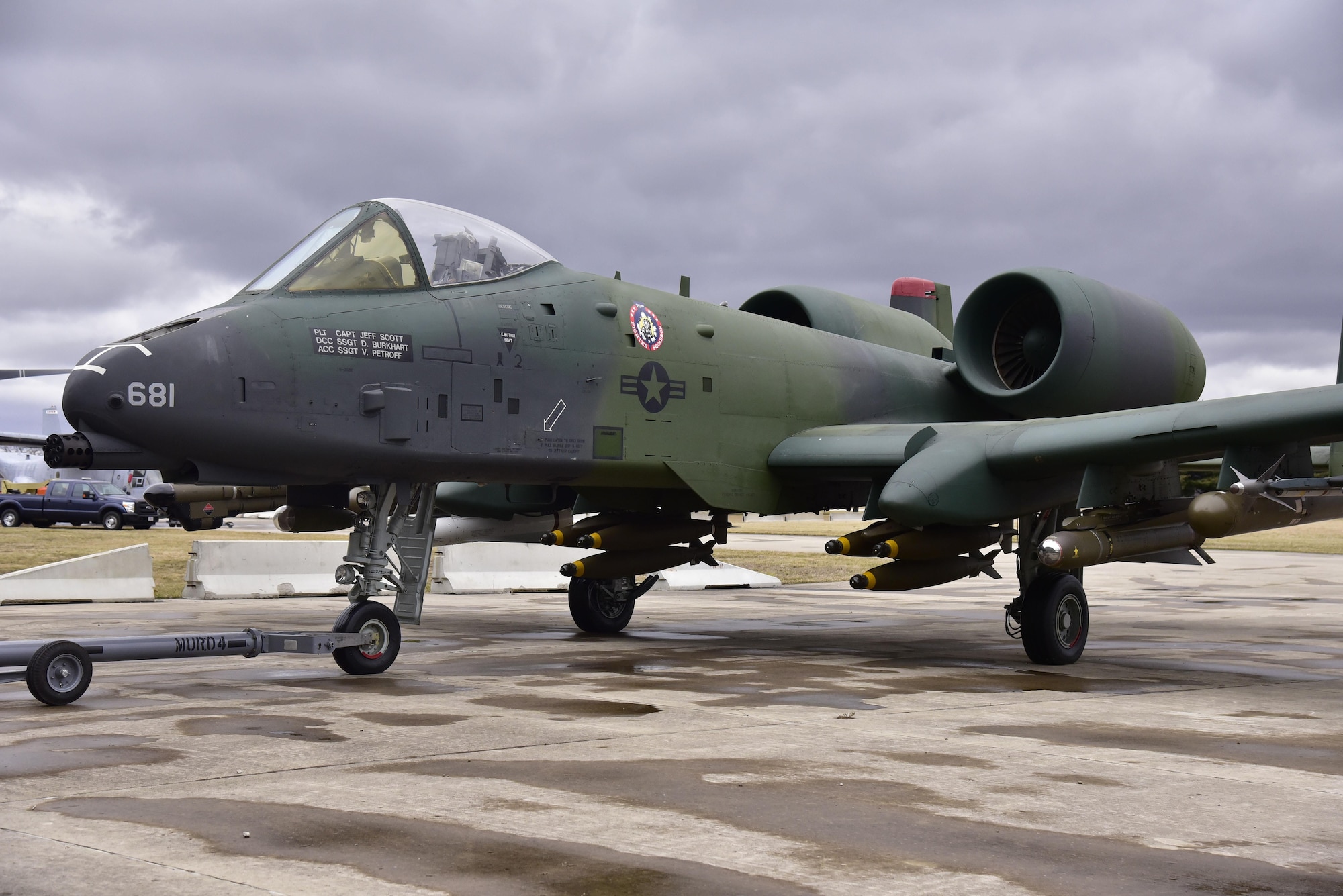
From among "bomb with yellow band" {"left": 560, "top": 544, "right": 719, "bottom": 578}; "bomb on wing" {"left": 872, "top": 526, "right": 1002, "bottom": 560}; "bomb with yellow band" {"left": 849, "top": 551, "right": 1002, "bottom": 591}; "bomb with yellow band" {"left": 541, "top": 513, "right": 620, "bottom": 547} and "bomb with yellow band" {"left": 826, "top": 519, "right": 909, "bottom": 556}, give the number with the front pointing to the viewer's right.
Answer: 0

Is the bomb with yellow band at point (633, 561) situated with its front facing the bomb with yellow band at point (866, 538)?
no

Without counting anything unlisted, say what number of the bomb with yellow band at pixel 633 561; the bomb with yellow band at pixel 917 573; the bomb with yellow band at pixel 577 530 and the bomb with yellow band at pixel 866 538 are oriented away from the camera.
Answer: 0

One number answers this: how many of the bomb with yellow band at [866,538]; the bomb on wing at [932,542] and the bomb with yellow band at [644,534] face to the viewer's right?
0

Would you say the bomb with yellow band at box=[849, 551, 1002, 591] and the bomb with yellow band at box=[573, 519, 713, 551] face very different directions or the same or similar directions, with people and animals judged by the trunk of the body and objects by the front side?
same or similar directions

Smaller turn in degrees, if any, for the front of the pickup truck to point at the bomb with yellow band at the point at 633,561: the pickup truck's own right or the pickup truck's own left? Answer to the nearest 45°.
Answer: approximately 45° to the pickup truck's own right

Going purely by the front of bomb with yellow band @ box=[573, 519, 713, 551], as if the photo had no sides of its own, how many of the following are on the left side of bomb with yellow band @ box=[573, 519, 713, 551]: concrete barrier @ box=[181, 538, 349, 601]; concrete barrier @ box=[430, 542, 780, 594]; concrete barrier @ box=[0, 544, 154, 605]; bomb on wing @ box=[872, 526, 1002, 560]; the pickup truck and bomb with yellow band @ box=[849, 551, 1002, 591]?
2

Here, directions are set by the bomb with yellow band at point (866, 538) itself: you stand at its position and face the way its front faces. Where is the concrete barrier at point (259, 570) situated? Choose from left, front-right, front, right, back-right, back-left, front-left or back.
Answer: right

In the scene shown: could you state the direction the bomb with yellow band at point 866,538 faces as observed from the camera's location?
facing the viewer and to the left of the viewer

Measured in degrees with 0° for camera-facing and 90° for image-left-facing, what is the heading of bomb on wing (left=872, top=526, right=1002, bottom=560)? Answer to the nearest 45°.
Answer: approximately 45°

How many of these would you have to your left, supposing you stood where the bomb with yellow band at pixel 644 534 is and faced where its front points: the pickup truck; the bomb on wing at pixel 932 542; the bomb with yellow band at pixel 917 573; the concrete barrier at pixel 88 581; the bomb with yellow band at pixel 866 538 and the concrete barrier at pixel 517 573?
3

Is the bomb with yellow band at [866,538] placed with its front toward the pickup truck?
no

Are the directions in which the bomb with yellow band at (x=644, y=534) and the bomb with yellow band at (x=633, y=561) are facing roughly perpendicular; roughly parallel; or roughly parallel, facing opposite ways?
roughly parallel

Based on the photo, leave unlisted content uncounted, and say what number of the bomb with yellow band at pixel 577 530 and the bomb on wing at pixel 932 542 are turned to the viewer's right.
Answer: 0

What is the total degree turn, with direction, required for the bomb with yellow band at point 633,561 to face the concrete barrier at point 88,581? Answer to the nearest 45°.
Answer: approximately 90° to its right

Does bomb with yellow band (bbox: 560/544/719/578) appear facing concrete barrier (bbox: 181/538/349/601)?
no

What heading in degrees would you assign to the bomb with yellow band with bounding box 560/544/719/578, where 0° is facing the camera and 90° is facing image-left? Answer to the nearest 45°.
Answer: approximately 45°

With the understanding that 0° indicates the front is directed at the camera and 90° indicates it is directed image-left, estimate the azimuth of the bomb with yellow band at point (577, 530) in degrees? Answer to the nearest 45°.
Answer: approximately 45°

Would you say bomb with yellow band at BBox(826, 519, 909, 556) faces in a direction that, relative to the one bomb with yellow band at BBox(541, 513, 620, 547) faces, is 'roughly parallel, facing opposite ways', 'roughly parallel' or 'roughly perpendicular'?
roughly parallel

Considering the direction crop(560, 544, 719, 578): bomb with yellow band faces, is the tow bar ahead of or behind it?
ahead

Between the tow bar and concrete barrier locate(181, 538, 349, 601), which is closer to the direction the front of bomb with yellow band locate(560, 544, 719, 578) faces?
the tow bar
